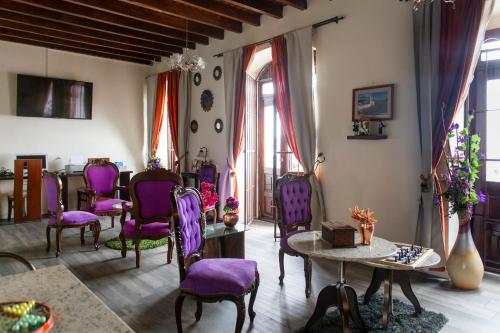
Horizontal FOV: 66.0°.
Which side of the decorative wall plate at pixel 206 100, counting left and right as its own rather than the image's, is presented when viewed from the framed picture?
left

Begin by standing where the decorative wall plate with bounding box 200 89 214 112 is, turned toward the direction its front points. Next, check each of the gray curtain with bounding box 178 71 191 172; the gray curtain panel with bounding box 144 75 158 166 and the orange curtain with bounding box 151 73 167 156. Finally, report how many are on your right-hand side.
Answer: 3

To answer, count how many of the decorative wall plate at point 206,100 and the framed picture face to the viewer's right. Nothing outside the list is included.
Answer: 0

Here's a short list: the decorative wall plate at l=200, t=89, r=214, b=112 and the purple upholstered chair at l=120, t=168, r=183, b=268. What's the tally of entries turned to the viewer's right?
0

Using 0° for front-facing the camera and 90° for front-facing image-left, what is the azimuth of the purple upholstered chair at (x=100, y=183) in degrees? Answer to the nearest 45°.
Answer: approximately 315°

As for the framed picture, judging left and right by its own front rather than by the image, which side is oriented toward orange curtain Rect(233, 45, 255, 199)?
right

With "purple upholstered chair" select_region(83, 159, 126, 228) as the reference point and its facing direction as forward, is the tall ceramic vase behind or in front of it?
in front

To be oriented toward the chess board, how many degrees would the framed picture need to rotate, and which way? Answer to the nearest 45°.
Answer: approximately 45° to its left

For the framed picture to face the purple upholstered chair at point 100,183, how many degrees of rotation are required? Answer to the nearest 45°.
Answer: approximately 45° to its right

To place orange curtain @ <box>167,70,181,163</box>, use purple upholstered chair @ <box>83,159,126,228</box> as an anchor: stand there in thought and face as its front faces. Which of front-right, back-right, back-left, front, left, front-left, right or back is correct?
left
